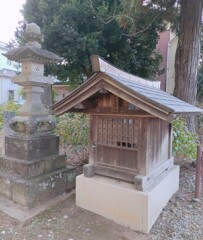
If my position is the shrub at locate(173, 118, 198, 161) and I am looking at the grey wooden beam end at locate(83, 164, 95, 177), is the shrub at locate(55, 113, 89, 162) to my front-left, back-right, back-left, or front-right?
front-right

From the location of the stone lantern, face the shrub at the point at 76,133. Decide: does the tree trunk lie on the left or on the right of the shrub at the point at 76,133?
right

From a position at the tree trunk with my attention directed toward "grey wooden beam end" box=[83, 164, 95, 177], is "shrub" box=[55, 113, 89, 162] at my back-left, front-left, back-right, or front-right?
front-right

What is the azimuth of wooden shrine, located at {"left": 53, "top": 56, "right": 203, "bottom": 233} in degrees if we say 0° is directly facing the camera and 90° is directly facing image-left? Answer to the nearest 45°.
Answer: approximately 45°

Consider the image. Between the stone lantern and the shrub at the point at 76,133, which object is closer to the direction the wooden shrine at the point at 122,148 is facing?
the stone lantern

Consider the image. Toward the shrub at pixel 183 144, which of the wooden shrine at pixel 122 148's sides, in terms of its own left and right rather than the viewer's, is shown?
back

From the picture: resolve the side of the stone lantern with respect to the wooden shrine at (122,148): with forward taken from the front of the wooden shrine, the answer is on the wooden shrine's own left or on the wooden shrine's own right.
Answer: on the wooden shrine's own right

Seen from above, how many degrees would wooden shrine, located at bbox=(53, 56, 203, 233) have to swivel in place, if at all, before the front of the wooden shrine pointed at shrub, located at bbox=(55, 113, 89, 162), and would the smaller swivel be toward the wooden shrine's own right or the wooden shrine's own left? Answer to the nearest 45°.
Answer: approximately 90° to the wooden shrine's own right

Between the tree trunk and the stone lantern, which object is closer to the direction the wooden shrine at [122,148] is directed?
the stone lantern

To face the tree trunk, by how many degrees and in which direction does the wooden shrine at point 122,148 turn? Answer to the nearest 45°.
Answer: approximately 180°
